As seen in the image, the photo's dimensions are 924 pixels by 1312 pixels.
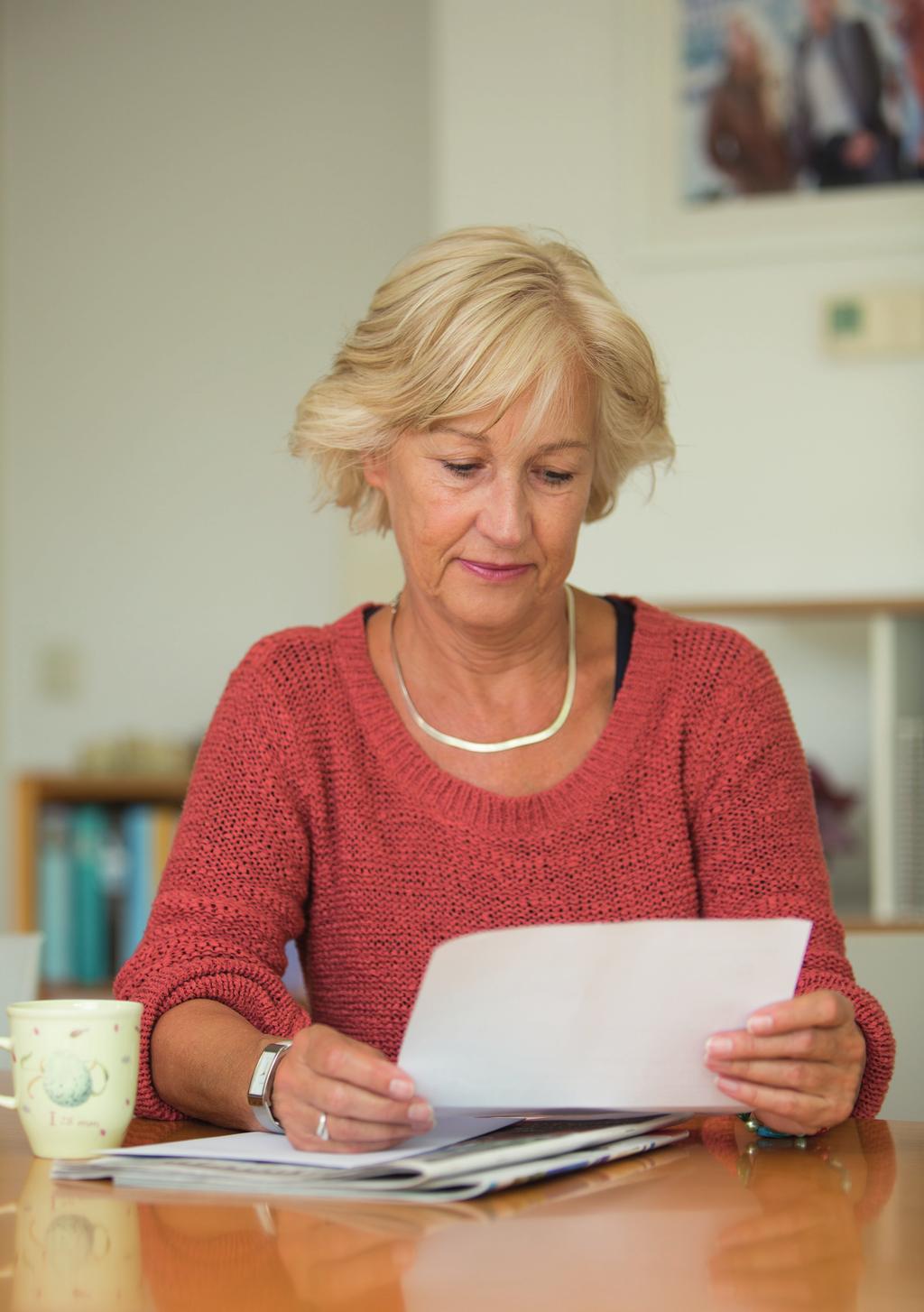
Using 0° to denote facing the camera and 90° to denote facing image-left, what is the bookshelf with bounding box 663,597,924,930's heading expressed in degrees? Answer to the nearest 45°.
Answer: approximately 0°

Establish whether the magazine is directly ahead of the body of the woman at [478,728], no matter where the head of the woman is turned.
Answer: yes

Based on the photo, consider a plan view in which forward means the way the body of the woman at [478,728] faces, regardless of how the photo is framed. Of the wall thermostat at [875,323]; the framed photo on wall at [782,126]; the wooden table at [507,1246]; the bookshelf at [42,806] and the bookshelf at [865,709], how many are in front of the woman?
1

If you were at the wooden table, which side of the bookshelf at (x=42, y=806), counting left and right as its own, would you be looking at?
front

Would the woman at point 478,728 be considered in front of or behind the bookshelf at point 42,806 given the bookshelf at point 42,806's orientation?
in front

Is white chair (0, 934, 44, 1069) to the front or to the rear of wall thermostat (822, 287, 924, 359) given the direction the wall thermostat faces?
to the front

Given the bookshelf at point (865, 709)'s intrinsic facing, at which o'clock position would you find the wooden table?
The wooden table is roughly at 12 o'clock from the bookshelf.

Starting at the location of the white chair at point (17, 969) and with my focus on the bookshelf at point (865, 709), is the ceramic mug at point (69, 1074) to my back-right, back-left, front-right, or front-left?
back-right

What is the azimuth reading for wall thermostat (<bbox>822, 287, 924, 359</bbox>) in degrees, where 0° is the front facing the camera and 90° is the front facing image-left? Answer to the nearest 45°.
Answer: approximately 0°

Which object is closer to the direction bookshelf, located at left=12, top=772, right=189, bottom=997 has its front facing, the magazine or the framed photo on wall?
the magazine
